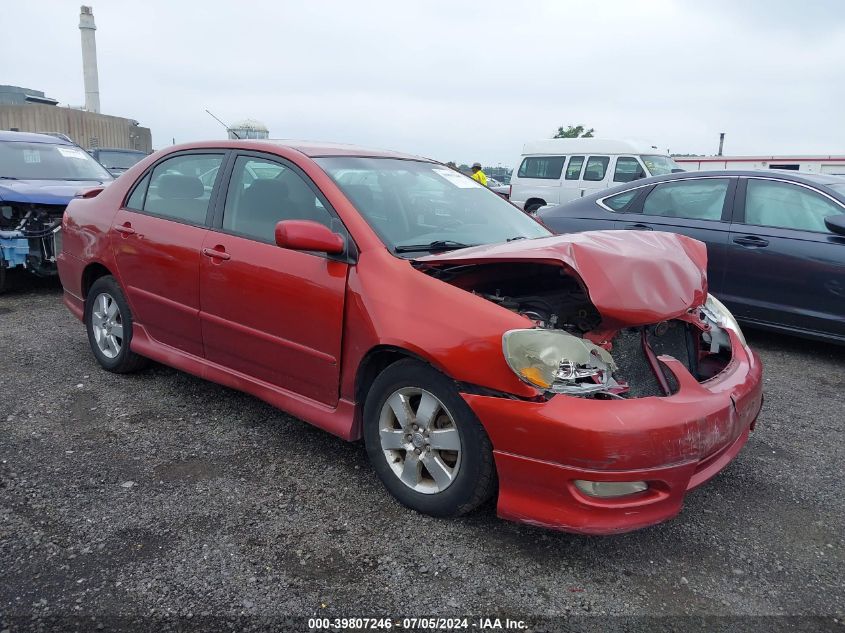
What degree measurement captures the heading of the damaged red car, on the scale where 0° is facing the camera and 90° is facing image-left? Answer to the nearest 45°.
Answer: approximately 315°

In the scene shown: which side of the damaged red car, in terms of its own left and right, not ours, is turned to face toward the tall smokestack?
back

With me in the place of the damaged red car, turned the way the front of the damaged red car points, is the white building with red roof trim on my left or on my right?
on my left

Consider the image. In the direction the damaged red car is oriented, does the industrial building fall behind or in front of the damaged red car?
behind

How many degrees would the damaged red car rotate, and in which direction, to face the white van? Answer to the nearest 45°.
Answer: approximately 135° to its left

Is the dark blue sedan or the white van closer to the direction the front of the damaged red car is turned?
the dark blue sedan

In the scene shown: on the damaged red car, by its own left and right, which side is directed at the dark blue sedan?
left
